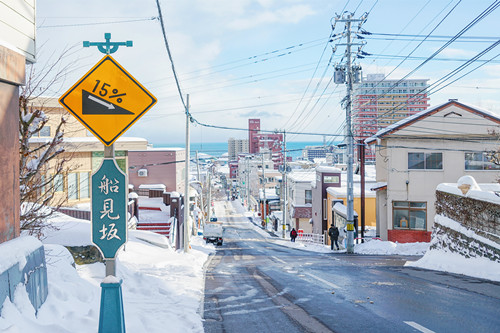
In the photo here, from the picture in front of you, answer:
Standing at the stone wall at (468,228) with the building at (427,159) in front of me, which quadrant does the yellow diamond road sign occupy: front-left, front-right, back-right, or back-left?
back-left

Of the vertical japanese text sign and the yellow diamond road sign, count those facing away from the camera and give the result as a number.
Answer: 0

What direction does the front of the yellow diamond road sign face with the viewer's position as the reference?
facing the viewer

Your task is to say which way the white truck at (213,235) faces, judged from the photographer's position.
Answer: facing away from the viewer

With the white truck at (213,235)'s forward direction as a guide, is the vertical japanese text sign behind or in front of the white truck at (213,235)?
behind

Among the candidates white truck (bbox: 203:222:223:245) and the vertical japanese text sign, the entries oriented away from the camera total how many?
1

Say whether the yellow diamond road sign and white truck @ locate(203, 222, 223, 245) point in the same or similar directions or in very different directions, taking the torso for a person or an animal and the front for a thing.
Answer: very different directions

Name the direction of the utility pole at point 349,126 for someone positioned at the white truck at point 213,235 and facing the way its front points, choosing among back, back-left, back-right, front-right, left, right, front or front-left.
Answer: back-right

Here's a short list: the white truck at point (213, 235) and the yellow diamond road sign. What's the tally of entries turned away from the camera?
1

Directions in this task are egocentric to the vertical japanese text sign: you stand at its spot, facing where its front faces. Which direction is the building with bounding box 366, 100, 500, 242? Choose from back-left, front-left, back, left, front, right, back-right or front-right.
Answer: back-left

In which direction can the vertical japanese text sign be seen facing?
toward the camera
